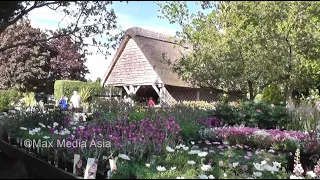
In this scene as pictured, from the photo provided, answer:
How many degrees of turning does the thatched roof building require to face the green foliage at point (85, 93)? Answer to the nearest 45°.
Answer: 0° — it already faces it

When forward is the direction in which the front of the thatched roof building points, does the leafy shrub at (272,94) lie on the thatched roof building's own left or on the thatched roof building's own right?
on the thatched roof building's own left

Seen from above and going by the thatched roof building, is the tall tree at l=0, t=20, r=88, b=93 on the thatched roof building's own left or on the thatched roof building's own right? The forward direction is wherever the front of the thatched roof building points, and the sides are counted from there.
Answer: on the thatched roof building's own right

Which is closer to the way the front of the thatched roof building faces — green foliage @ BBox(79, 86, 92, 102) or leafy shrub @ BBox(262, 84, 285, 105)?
the green foliage

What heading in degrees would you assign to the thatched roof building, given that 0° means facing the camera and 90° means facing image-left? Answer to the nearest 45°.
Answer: approximately 45°
